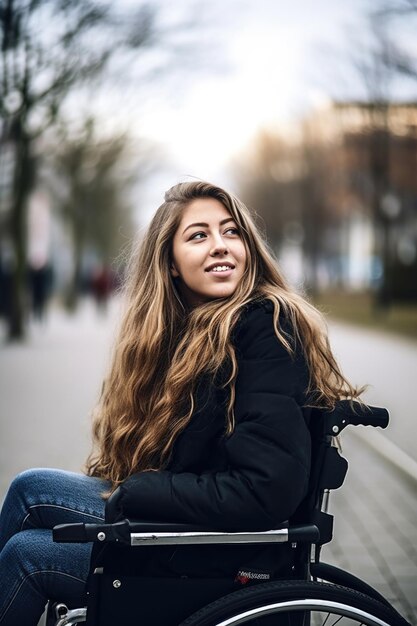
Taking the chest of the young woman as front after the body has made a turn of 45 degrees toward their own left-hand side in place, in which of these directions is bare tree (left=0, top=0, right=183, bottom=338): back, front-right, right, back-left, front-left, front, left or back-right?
back-right

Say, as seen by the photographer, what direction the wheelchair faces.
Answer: facing to the left of the viewer

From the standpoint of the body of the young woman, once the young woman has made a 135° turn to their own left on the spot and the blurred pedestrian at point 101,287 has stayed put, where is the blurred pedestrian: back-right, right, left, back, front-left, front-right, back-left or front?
back-left

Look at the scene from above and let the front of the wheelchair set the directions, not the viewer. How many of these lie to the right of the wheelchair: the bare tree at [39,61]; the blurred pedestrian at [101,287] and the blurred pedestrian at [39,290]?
3

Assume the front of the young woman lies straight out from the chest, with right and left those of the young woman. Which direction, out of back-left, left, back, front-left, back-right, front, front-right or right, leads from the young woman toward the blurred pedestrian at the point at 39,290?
right

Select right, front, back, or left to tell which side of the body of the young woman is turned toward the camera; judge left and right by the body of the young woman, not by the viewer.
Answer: left

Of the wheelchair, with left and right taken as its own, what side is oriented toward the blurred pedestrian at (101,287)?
right

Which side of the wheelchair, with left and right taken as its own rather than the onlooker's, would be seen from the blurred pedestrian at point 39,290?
right
